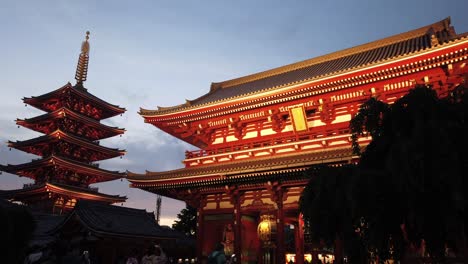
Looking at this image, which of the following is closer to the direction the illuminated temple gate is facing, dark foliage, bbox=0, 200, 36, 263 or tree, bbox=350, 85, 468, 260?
the dark foliage

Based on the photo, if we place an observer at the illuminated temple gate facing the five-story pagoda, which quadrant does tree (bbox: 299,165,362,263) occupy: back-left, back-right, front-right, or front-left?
back-left

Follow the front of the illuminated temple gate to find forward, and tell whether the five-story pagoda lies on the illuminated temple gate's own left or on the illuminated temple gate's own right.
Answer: on the illuminated temple gate's own right

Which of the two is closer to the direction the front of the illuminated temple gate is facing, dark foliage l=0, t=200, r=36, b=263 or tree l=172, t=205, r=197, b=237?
the dark foliage

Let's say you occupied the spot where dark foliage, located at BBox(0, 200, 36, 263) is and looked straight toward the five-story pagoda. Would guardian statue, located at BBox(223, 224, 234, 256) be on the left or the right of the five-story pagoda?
right

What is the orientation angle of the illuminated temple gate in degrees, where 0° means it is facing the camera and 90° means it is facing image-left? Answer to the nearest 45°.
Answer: approximately 45°

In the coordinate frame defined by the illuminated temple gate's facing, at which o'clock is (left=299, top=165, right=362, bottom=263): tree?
The tree is roughly at 10 o'clock from the illuminated temple gate.

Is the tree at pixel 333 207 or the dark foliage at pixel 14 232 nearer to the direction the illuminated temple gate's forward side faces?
the dark foliage

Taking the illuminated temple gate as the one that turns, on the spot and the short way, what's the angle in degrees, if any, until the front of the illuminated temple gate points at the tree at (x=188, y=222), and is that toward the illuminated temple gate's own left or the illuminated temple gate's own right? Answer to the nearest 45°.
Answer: approximately 90° to the illuminated temple gate's own right

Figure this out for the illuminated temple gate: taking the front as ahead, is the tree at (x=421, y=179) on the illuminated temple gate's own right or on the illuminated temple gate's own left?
on the illuminated temple gate's own left
